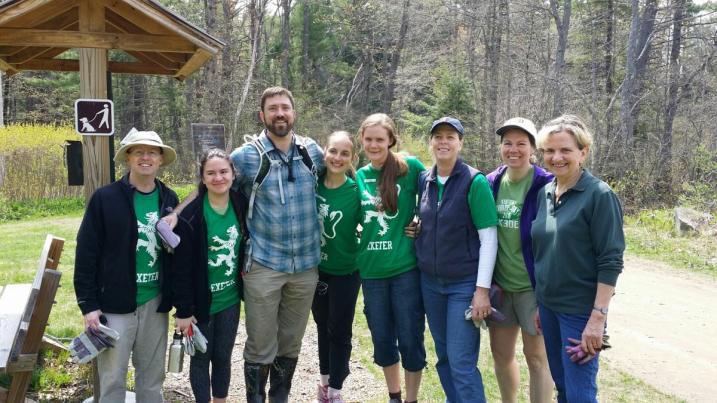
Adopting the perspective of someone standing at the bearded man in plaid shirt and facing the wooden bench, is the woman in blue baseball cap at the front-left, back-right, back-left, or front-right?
back-left

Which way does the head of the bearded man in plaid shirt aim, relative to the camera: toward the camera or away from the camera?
toward the camera

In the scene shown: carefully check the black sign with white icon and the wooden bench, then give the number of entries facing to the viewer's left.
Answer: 1

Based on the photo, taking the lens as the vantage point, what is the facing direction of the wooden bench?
facing to the left of the viewer

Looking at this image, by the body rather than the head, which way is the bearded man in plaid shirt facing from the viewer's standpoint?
toward the camera

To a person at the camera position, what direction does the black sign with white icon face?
facing the viewer

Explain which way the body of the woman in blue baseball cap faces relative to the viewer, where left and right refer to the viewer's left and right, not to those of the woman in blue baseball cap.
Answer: facing the viewer and to the left of the viewer

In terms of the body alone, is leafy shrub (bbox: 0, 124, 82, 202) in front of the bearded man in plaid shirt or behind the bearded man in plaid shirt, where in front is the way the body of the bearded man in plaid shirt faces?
behind

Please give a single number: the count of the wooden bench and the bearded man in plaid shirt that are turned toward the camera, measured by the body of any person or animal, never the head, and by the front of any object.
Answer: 1

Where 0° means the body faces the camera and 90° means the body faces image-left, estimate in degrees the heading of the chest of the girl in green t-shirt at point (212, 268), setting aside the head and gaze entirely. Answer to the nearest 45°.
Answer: approximately 315°

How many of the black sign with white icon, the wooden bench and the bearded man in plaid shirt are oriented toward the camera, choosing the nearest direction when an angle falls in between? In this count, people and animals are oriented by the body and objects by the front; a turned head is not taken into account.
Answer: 2
